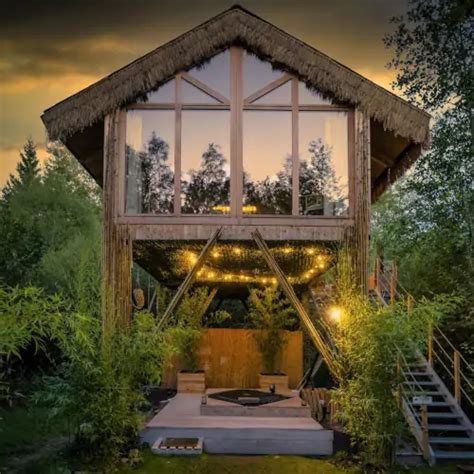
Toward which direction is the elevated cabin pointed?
toward the camera

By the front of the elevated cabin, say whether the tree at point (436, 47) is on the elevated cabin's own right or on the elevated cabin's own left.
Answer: on the elevated cabin's own left
